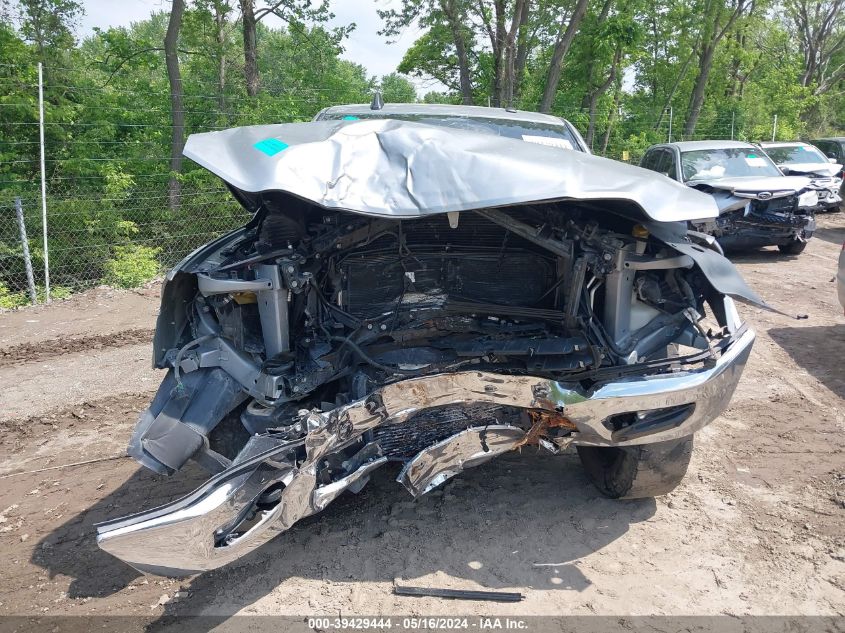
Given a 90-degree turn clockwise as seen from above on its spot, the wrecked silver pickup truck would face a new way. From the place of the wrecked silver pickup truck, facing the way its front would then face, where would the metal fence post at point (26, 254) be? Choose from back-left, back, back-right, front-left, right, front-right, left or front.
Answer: front-right

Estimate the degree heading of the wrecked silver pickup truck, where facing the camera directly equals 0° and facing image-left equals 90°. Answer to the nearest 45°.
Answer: approximately 0°

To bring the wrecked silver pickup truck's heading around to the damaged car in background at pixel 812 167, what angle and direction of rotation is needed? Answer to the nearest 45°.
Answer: approximately 135° to its left

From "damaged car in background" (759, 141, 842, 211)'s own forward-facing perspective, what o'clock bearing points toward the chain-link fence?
The chain-link fence is roughly at 3 o'clock from the damaged car in background.

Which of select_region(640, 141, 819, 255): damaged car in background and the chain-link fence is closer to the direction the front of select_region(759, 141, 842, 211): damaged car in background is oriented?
the damaged car in background

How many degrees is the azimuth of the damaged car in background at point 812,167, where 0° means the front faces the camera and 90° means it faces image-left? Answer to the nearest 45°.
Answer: approximately 315°

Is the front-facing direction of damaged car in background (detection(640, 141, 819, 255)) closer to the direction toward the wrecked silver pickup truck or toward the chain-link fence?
the wrecked silver pickup truck

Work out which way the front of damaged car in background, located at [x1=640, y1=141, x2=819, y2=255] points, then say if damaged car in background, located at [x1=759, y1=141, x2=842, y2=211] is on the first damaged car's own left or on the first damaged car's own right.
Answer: on the first damaged car's own left

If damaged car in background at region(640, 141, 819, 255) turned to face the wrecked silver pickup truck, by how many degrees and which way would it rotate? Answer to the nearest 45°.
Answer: approximately 45° to its right
